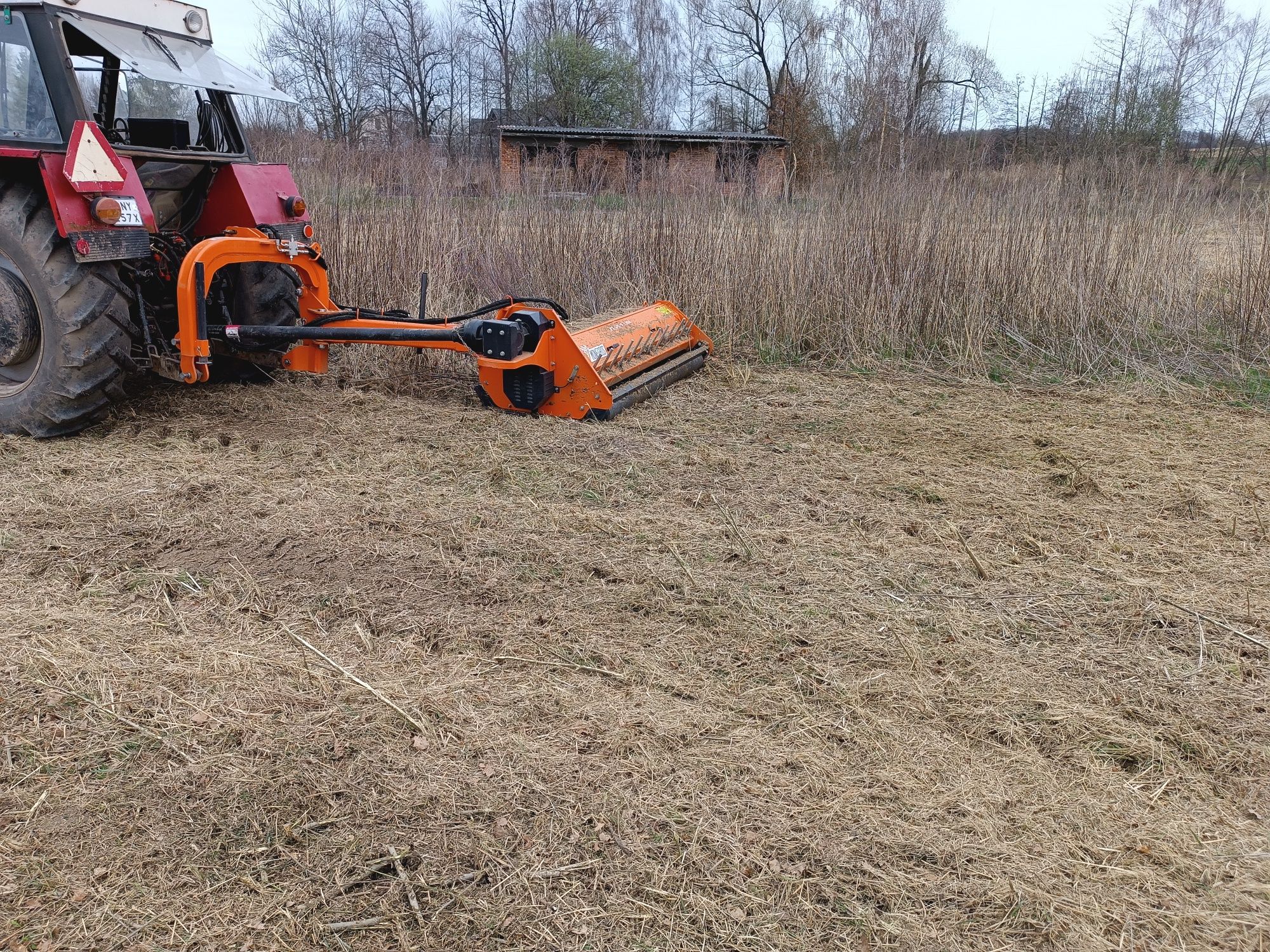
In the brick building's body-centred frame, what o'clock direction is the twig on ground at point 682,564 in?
The twig on ground is roughly at 12 o'clock from the brick building.

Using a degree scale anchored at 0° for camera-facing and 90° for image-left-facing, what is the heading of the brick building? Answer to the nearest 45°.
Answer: approximately 0°

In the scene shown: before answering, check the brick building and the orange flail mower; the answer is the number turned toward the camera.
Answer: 1

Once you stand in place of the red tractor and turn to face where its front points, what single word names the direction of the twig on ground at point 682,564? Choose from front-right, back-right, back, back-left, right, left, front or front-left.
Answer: back

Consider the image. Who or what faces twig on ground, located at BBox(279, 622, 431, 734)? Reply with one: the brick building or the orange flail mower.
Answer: the brick building

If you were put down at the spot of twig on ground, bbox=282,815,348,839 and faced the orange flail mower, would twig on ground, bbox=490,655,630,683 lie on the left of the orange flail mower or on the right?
right

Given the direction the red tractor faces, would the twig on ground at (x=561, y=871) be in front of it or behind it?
behind

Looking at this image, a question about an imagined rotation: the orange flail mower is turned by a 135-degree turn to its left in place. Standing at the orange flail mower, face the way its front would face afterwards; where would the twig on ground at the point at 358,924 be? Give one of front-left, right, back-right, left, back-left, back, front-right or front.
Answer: front

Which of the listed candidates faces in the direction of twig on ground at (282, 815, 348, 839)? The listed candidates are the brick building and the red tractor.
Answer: the brick building

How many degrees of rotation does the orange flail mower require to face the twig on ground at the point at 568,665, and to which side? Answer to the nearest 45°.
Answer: approximately 135° to its left

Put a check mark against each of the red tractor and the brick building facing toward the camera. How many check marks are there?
1

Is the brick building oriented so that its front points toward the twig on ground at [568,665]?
yes

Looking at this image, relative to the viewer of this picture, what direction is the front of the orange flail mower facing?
facing away from the viewer and to the left of the viewer

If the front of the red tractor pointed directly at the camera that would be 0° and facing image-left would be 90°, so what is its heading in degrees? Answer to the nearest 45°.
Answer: approximately 135°
